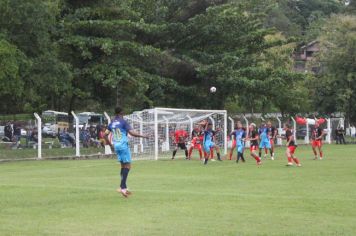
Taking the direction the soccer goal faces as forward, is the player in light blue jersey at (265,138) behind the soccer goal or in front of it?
in front

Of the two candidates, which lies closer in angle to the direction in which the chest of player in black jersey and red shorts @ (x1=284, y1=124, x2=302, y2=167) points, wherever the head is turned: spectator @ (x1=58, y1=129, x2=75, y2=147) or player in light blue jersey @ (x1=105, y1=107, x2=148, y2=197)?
the spectator

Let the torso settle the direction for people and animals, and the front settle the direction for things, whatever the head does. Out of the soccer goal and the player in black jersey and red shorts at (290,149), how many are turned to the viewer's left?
1

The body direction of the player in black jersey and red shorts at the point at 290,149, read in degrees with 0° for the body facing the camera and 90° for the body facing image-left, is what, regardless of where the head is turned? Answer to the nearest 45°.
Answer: approximately 90°

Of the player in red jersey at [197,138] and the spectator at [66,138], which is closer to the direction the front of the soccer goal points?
the player in red jersey

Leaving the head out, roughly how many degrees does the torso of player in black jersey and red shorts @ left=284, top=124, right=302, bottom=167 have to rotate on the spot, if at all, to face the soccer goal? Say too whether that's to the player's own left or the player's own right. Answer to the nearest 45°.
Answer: approximately 45° to the player's own right

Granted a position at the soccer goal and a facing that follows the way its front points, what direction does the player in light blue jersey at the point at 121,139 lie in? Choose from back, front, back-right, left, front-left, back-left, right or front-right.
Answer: front-right

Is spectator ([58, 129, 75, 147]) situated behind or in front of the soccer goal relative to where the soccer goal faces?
behind

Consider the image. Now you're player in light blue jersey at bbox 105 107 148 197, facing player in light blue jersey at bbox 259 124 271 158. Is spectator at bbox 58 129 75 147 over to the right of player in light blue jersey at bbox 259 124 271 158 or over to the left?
left
